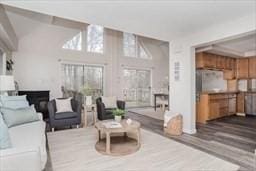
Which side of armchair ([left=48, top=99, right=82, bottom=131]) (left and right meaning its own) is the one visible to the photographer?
front

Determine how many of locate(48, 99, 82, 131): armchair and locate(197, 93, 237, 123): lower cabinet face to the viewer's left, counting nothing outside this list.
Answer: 0

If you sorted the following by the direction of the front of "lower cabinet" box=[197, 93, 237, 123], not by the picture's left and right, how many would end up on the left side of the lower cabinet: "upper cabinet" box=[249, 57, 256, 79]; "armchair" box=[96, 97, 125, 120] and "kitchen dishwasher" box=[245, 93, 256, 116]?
2

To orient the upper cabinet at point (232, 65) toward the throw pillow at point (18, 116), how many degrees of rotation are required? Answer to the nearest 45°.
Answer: approximately 90° to its right

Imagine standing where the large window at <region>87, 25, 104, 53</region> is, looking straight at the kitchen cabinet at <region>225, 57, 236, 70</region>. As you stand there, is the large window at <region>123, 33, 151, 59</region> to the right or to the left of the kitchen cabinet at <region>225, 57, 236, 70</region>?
left

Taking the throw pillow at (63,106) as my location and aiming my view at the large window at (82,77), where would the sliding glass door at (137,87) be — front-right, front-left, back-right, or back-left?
front-right

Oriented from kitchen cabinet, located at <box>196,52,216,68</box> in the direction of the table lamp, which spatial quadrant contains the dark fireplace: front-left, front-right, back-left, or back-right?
front-right

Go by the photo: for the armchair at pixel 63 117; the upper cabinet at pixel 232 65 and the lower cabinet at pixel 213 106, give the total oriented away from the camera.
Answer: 0

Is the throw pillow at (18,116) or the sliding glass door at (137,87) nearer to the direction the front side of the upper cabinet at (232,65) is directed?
the throw pillow

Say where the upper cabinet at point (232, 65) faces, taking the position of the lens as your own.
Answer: facing the viewer and to the right of the viewer

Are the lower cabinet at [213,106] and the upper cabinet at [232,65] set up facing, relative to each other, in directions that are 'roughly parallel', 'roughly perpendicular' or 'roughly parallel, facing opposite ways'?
roughly parallel
